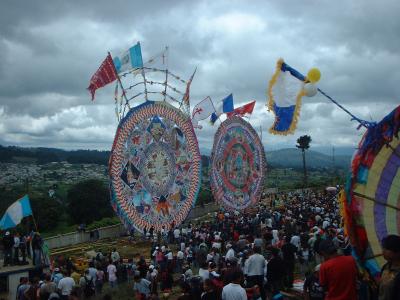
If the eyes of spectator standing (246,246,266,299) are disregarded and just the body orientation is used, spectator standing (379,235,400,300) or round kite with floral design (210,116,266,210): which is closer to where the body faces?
the round kite with floral design

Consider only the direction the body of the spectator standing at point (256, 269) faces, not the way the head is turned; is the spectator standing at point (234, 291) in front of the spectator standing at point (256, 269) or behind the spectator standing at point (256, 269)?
behind

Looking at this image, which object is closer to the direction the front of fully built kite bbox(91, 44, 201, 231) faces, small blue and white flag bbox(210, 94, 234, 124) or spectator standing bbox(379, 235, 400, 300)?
the spectator standing

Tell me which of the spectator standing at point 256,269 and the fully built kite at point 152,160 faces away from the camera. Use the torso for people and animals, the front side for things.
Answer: the spectator standing

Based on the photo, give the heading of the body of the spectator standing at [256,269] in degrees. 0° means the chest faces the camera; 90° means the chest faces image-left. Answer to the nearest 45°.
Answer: approximately 180°

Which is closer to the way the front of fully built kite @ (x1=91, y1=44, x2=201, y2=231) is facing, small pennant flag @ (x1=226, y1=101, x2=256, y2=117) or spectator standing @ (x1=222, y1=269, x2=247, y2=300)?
the spectator standing

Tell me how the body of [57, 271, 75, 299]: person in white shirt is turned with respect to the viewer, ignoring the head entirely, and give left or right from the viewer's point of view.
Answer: facing away from the viewer

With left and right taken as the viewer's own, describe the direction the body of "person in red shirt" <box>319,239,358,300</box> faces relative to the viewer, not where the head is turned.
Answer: facing away from the viewer and to the left of the viewer

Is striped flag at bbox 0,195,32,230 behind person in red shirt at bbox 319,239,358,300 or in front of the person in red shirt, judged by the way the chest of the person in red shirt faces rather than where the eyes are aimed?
in front

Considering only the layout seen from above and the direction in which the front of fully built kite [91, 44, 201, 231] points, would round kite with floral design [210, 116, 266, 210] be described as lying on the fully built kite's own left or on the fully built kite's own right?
on the fully built kite's own left

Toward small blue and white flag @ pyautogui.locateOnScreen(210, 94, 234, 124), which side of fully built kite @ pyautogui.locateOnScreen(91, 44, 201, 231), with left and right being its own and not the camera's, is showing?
left

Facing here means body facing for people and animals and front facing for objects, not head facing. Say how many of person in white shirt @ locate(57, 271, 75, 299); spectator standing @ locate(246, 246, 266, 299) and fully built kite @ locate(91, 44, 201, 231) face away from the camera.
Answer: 2

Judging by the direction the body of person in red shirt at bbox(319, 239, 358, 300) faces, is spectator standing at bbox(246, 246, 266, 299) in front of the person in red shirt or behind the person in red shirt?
in front

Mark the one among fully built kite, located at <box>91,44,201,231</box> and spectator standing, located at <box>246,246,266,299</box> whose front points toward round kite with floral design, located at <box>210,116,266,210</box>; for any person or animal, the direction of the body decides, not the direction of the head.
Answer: the spectator standing
